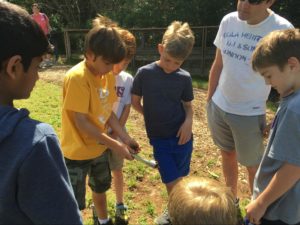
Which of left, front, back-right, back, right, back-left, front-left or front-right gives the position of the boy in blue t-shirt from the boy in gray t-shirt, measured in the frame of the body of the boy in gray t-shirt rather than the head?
front-right

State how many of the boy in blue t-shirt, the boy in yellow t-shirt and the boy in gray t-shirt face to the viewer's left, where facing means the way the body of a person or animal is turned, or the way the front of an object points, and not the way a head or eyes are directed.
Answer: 1

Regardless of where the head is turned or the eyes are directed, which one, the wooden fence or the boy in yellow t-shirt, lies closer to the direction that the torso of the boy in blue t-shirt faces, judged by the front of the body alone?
the boy in yellow t-shirt

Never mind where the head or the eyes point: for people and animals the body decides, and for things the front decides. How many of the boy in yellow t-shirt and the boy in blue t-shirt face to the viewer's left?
0

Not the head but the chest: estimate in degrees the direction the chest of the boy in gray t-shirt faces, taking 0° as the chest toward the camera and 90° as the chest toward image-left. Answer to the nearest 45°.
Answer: approximately 90°

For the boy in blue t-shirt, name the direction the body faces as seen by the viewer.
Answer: toward the camera

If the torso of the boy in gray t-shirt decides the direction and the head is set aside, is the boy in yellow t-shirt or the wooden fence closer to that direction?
the boy in yellow t-shirt

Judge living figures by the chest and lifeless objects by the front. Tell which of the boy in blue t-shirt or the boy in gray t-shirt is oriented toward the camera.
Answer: the boy in blue t-shirt

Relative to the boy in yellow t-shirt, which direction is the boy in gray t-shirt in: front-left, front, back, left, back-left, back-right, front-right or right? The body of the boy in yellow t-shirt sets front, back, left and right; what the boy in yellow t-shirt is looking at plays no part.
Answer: front

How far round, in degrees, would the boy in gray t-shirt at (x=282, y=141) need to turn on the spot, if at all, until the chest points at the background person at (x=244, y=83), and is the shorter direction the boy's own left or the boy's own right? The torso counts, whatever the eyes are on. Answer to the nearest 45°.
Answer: approximately 90° to the boy's own right

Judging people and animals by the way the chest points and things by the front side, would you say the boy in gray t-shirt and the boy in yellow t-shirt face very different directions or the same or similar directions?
very different directions

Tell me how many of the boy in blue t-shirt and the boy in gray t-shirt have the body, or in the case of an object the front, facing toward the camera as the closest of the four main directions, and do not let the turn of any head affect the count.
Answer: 1

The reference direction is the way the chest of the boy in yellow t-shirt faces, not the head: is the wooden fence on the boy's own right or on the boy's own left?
on the boy's own left

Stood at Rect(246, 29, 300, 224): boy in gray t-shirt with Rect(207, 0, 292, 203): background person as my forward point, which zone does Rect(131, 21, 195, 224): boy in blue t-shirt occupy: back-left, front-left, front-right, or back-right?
front-left

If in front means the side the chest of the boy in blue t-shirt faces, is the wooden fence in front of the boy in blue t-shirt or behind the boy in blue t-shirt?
behind

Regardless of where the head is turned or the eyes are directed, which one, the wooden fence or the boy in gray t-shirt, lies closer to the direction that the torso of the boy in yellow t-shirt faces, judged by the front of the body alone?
the boy in gray t-shirt
